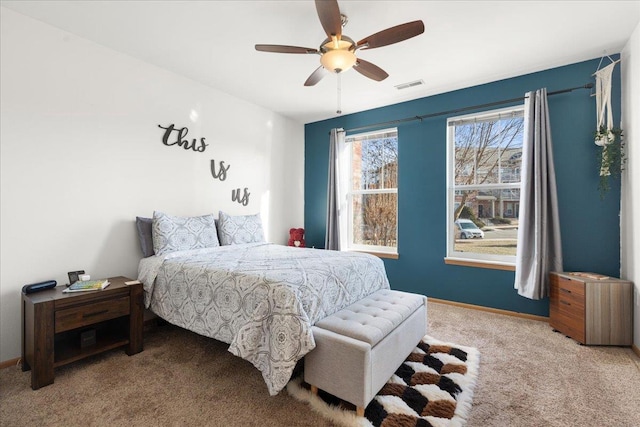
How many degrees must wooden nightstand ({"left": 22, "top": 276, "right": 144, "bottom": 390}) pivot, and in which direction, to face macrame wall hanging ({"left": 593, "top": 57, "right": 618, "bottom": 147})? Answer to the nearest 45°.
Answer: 0° — it already faces it

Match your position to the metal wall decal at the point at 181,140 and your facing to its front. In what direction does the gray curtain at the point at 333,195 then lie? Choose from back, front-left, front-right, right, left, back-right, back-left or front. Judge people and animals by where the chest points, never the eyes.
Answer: front-left

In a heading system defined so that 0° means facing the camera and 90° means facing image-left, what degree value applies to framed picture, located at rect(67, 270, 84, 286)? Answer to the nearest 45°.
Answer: approximately 315°

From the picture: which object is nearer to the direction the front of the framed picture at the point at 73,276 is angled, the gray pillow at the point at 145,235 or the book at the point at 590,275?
the book

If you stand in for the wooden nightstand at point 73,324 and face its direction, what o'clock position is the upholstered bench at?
The upholstered bench is roughly at 12 o'clock from the wooden nightstand.

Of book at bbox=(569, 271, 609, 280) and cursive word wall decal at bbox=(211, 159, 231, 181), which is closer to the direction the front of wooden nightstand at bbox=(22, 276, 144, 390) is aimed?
the book

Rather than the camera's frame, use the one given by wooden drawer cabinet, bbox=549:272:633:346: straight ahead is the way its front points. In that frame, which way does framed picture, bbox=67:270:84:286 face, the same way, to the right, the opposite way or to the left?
the opposite way

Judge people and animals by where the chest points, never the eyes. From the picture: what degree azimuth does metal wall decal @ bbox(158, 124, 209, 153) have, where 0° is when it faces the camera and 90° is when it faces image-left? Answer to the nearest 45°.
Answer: approximately 315°

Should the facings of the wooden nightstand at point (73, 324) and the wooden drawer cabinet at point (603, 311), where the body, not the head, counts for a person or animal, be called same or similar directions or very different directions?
very different directions

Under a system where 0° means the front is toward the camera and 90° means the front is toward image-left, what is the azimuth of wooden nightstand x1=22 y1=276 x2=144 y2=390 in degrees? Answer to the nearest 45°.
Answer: approximately 315°

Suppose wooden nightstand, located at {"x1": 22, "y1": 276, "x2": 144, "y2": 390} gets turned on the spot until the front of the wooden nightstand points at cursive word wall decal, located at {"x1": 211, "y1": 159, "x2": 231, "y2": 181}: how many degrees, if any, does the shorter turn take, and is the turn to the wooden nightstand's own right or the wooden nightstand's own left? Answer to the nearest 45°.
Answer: approximately 90° to the wooden nightstand's own left
